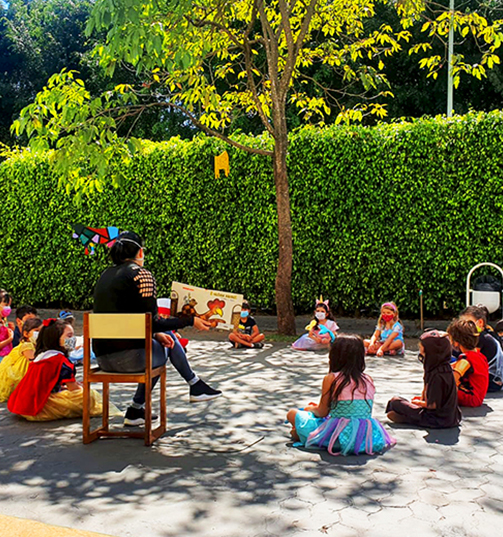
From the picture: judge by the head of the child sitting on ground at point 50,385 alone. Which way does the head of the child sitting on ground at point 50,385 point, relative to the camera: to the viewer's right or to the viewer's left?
to the viewer's right

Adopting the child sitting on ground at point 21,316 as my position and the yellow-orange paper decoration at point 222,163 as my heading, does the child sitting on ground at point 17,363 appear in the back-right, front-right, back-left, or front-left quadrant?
back-right

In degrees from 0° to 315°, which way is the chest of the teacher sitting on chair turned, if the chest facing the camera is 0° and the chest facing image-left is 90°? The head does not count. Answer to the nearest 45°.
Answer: approximately 225°

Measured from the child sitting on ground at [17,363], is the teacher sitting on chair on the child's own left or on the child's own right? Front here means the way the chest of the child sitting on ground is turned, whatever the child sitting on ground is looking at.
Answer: on the child's own right

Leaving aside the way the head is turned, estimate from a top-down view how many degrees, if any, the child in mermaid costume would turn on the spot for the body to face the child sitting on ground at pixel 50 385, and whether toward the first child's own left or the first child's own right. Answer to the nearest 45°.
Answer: approximately 45° to the first child's own left

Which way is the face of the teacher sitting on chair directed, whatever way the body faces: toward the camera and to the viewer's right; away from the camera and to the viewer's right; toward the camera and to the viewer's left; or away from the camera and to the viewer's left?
away from the camera and to the viewer's right

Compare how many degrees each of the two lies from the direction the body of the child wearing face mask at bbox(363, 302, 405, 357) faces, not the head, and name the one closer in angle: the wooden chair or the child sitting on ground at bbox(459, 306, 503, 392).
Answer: the wooden chair

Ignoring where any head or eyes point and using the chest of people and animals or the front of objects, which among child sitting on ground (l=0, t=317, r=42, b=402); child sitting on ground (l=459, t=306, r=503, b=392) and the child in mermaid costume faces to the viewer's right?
child sitting on ground (l=0, t=317, r=42, b=402)

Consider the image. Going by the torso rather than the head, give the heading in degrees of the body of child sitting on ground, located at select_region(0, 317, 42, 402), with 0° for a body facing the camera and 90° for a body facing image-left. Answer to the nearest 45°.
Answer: approximately 270°

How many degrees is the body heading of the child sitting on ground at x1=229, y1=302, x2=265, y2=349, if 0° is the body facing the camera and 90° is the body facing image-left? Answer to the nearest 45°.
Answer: approximately 0°

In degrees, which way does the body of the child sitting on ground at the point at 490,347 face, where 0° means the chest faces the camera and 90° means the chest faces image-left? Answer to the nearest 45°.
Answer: approximately 90°

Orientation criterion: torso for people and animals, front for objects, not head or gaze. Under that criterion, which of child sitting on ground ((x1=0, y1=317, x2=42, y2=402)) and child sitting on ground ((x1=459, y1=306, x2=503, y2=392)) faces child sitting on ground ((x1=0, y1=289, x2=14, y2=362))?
child sitting on ground ((x1=459, y1=306, x2=503, y2=392))

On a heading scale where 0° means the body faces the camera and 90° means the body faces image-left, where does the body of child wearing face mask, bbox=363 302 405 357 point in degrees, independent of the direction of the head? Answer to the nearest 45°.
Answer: approximately 45°
